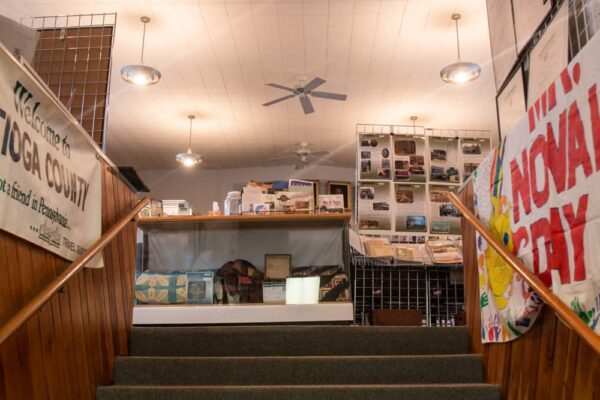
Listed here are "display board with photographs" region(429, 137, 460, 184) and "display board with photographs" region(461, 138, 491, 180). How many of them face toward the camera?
2

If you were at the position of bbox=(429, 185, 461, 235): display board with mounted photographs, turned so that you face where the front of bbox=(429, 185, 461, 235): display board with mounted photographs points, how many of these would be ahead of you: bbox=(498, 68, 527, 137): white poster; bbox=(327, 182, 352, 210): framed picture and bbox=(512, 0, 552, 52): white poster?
2

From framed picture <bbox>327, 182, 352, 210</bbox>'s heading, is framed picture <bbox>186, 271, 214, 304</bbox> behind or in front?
in front

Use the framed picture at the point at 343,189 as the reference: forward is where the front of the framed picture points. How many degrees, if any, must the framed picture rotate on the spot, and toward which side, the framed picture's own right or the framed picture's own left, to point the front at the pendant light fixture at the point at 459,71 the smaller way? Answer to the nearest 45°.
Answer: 0° — it already faces it

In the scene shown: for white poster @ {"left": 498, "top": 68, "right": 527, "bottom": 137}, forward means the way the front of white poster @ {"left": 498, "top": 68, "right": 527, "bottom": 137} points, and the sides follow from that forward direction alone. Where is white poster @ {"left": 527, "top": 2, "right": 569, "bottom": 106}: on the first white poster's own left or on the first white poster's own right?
on the first white poster's own left

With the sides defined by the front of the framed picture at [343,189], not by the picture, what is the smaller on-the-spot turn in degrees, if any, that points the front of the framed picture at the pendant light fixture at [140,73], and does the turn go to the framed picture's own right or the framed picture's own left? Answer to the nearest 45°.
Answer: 0° — it already faces it

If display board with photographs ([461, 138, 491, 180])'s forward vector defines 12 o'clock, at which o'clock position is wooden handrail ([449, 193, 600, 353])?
The wooden handrail is roughly at 12 o'clock from the display board with photographs.

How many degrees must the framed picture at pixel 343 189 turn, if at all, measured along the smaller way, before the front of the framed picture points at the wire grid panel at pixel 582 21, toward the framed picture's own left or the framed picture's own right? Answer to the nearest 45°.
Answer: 0° — it already faces it
